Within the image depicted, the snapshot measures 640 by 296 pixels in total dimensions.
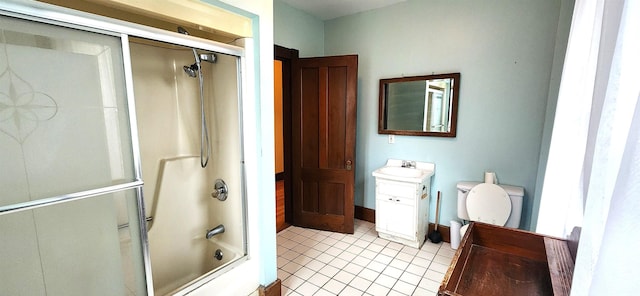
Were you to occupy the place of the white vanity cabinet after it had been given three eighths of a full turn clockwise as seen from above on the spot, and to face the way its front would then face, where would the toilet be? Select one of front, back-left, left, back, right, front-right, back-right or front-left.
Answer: right

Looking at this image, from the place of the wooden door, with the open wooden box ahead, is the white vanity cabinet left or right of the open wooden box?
left

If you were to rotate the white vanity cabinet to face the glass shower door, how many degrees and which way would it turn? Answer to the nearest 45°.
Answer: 0° — it already faces it

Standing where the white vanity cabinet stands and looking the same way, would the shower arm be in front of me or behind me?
in front

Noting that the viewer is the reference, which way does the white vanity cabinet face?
facing the viewer and to the left of the viewer

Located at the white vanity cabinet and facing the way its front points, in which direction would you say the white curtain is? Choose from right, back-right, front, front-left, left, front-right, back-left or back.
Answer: front-left

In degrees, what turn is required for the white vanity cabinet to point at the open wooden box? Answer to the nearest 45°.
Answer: approximately 45° to its left

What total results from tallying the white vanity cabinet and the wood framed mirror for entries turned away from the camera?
0
